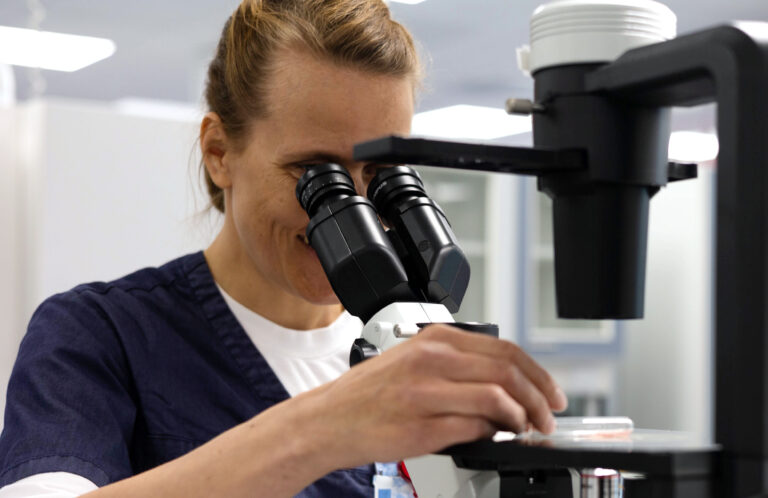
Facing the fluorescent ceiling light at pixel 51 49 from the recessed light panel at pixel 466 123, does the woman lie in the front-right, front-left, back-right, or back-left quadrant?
front-left

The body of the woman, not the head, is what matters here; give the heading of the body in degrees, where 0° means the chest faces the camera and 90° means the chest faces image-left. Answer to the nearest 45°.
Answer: approximately 315°

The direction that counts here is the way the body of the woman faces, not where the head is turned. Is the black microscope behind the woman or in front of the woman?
in front

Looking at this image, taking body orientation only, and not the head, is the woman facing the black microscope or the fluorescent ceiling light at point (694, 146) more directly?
the black microscope
